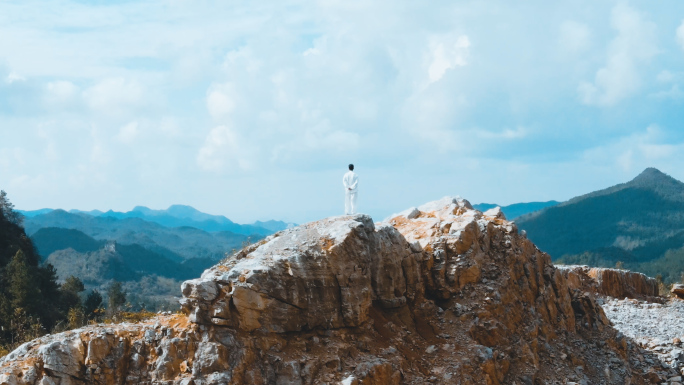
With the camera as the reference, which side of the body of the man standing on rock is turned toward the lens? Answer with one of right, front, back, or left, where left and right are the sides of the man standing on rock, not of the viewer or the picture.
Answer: back
